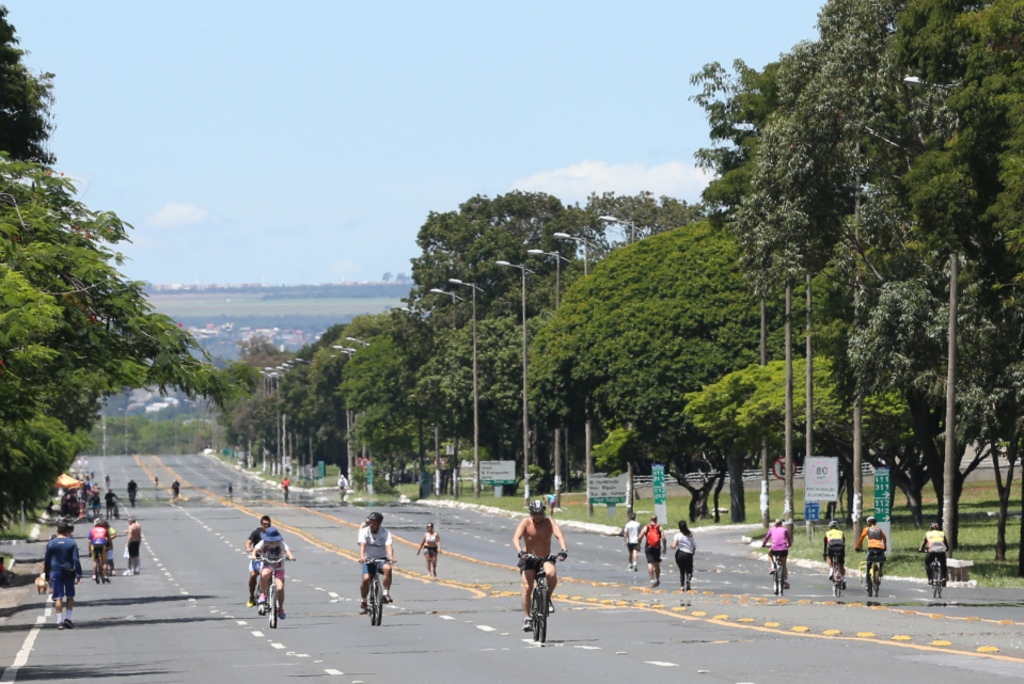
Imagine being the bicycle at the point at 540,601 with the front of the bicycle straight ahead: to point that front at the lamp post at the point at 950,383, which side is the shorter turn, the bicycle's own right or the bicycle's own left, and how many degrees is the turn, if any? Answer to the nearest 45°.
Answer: approximately 135° to the bicycle's own left

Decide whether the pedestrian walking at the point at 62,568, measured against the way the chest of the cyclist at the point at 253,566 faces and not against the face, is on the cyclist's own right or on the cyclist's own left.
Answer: on the cyclist's own right

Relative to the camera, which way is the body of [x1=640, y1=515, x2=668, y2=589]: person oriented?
away from the camera

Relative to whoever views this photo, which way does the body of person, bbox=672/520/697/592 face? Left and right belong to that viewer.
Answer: facing away from the viewer

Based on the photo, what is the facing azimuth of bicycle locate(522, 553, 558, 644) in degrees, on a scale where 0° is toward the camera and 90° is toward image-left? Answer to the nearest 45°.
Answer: approximately 0°

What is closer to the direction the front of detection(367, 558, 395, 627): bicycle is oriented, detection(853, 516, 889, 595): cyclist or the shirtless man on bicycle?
the shirtless man on bicycle

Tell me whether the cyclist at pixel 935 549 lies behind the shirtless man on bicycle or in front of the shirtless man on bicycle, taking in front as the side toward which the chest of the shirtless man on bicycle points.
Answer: behind
